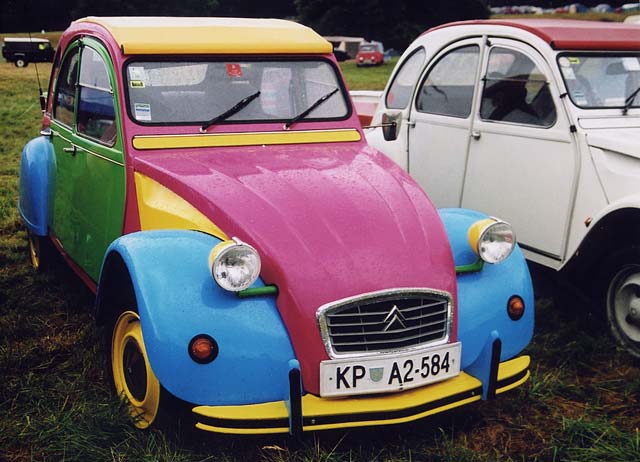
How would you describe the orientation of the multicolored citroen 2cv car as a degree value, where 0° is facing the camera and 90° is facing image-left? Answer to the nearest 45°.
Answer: approximately 315°

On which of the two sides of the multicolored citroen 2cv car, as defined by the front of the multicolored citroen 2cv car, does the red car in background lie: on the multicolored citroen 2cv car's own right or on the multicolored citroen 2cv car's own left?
on the multicolored citroen 2cv car's own left
